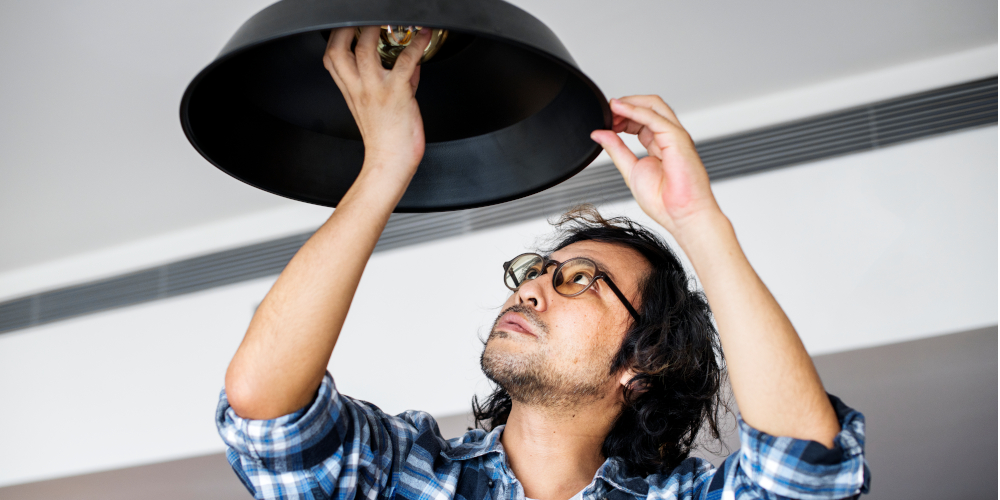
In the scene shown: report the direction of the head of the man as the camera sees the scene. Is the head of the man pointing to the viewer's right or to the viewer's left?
to the viewer's left

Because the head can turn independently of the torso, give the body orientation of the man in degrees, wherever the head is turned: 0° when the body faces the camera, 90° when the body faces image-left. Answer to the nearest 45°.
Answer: approximately 45°
